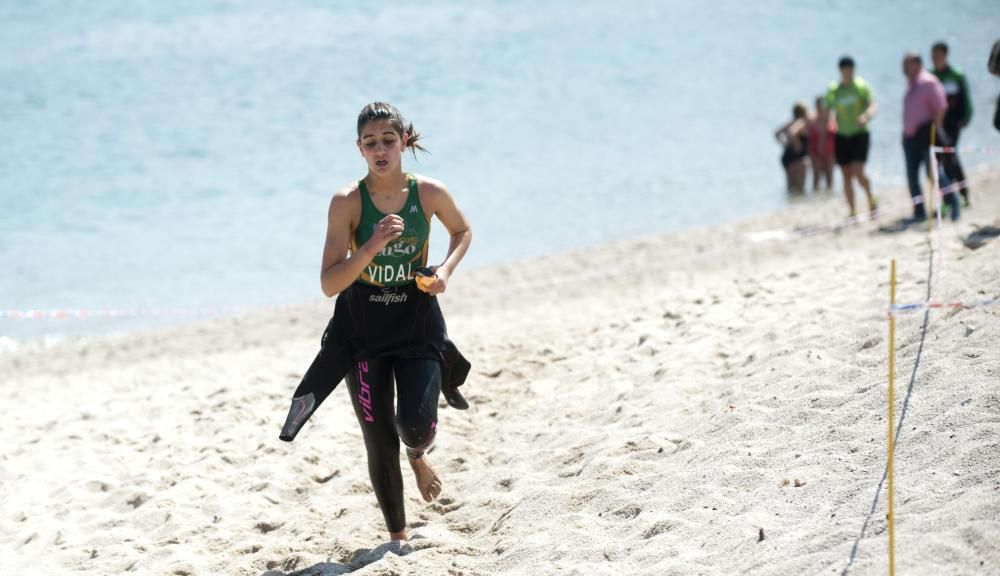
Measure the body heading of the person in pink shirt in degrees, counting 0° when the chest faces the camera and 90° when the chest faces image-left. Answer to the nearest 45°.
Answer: approximately 45°

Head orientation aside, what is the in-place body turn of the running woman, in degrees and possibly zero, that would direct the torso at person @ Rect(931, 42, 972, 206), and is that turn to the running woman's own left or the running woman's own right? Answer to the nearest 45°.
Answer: approximately 135° to the running woman's own left

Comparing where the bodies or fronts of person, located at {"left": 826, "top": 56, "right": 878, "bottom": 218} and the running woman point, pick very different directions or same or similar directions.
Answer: same or similar directions

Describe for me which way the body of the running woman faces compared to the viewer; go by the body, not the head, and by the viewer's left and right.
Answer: facing the viewer

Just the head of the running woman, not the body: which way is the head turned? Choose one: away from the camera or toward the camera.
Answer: toward the camera

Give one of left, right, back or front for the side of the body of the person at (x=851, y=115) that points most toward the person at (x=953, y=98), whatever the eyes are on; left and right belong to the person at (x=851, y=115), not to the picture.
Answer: left

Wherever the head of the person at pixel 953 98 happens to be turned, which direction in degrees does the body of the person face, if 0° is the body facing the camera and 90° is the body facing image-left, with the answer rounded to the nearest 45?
approximately 45°

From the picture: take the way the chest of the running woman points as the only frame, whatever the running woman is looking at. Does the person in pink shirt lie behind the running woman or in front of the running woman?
behind

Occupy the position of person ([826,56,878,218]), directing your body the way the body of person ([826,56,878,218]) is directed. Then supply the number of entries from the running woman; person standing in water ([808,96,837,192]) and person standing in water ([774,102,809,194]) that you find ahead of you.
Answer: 1
